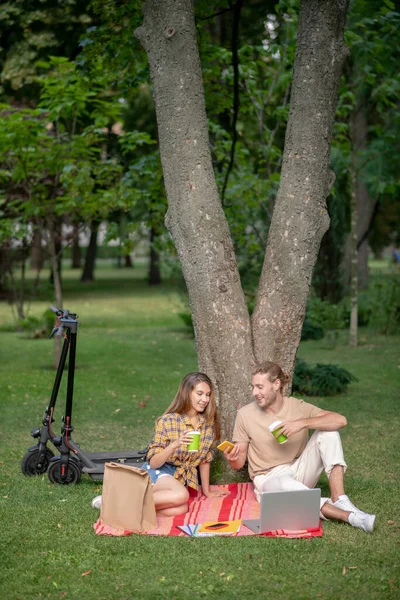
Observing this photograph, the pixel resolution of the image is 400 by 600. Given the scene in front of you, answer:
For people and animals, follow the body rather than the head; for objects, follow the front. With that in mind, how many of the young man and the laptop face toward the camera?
1

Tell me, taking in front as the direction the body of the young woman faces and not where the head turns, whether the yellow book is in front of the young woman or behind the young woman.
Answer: in front

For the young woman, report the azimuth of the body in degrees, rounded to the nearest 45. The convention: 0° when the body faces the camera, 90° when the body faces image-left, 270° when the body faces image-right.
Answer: approximately 315°

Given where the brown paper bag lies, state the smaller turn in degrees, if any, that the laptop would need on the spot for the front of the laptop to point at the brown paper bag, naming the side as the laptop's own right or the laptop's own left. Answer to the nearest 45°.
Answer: approximately 45° to the laptop's own left

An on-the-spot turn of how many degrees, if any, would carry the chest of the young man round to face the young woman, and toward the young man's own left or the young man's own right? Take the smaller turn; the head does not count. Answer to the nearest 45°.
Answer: approximately 90° to the young man's own right

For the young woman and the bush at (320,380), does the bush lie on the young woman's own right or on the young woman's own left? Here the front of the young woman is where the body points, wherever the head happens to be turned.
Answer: on the young woman's own left

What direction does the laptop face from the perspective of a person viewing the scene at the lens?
facing away from the viewer and to the left of the viewer

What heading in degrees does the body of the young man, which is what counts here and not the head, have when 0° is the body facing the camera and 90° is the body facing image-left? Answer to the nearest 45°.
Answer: approximately 0°

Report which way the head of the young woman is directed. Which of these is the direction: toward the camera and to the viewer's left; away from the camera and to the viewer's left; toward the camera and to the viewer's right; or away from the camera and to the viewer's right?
toward the camera and to the viewer's right

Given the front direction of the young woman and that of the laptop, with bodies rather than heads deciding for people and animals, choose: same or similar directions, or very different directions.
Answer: very different directions

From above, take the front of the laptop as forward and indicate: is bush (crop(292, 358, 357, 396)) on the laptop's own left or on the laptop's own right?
on the laptop's own right
